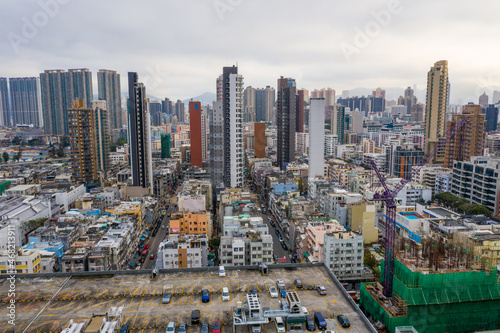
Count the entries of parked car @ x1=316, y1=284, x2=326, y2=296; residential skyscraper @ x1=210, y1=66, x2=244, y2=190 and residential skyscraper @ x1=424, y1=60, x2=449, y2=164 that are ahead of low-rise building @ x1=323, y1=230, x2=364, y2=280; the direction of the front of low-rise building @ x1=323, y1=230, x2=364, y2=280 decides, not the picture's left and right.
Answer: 1

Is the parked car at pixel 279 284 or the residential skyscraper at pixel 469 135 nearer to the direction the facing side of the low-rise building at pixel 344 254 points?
the parked car

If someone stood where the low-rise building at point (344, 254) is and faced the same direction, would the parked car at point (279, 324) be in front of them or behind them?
in front

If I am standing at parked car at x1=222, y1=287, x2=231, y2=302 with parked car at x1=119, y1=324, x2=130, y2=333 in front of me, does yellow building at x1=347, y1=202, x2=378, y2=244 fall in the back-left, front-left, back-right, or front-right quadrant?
back-right

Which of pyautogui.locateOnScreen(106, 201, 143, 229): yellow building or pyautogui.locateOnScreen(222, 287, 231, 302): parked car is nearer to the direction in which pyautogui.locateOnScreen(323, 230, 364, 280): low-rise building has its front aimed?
the parked car

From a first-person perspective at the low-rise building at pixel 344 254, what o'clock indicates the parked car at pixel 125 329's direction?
The parked car is roughly at 1 o'clock from the low-rise building.

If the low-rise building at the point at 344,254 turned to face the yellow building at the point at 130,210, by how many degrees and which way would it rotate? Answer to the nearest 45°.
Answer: approximately 90° to its right

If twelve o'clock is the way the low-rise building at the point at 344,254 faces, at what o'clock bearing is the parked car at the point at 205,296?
The parked car is roughly at 1 o'clock from the low-rise building.

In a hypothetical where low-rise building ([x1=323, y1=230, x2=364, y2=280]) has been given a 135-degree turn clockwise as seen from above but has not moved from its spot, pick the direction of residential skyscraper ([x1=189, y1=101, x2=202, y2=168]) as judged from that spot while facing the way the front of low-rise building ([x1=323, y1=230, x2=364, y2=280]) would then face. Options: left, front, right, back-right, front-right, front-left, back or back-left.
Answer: front

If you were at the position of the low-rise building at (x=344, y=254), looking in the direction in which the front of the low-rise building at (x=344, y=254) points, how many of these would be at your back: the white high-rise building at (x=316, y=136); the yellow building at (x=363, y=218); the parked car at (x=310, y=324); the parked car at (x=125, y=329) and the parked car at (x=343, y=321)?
2

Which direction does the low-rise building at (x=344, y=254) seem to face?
toward the camera

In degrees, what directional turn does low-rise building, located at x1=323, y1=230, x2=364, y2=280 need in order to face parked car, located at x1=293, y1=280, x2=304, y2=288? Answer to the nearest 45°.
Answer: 0° — it already faces it

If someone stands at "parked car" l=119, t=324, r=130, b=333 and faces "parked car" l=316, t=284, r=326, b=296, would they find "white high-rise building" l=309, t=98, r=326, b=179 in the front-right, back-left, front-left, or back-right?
front-left
